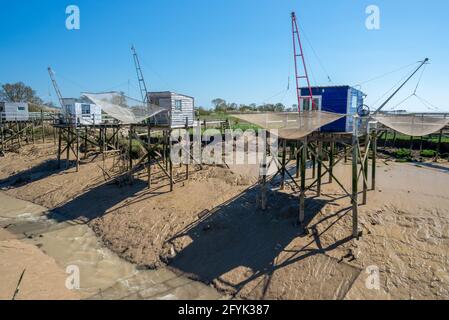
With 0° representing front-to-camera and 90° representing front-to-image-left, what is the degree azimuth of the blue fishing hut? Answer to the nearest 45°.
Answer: approximately 45°

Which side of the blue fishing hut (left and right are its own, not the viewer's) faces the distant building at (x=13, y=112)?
right

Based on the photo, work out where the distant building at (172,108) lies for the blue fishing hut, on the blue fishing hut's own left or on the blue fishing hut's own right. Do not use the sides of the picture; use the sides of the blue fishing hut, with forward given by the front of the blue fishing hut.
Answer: on the blue fishing hut's own right
